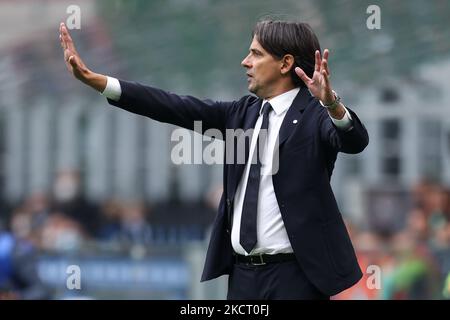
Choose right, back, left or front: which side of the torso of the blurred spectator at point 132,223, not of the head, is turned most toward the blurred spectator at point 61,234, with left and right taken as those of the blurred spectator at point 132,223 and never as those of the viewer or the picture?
right

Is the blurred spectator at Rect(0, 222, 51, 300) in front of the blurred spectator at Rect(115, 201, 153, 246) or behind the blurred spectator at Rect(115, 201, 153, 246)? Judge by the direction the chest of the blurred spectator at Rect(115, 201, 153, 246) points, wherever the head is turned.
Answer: in front

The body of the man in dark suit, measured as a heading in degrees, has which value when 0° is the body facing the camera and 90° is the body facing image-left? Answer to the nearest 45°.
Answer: approximately 45°

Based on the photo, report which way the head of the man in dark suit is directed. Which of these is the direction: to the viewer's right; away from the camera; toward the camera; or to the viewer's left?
to the viewer's left

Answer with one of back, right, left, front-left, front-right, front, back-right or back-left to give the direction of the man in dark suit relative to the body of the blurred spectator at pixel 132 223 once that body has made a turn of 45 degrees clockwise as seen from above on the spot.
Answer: front-left

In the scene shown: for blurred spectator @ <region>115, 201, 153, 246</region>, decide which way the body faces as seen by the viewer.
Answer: toward the camera
